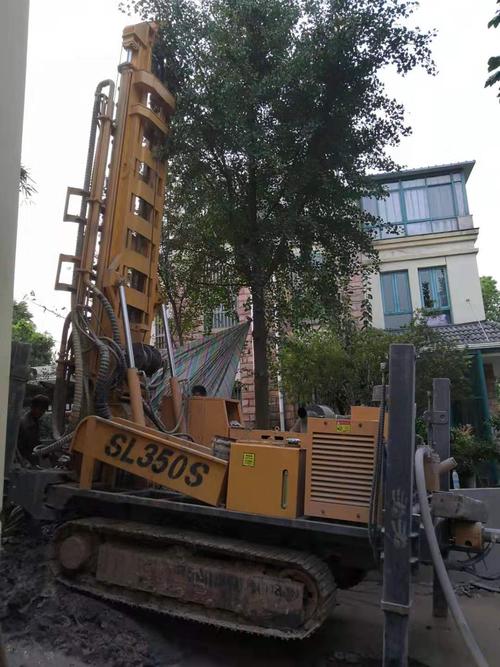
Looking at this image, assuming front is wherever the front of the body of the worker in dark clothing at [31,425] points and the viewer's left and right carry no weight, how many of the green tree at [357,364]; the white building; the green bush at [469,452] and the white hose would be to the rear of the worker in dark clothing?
0

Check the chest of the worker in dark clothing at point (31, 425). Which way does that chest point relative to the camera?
to the viewer's right

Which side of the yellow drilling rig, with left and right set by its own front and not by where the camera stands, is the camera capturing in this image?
left

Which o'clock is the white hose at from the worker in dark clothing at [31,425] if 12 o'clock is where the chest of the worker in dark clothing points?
The white hose is roughly at 2 o'clock from the worker in dark clothing.

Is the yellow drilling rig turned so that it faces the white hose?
no

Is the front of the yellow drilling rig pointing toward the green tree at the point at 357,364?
no

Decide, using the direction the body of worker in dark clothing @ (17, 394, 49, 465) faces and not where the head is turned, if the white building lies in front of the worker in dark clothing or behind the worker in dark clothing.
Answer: in front

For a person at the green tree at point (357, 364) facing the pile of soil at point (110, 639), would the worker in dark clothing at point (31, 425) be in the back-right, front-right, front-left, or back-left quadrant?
front-right
